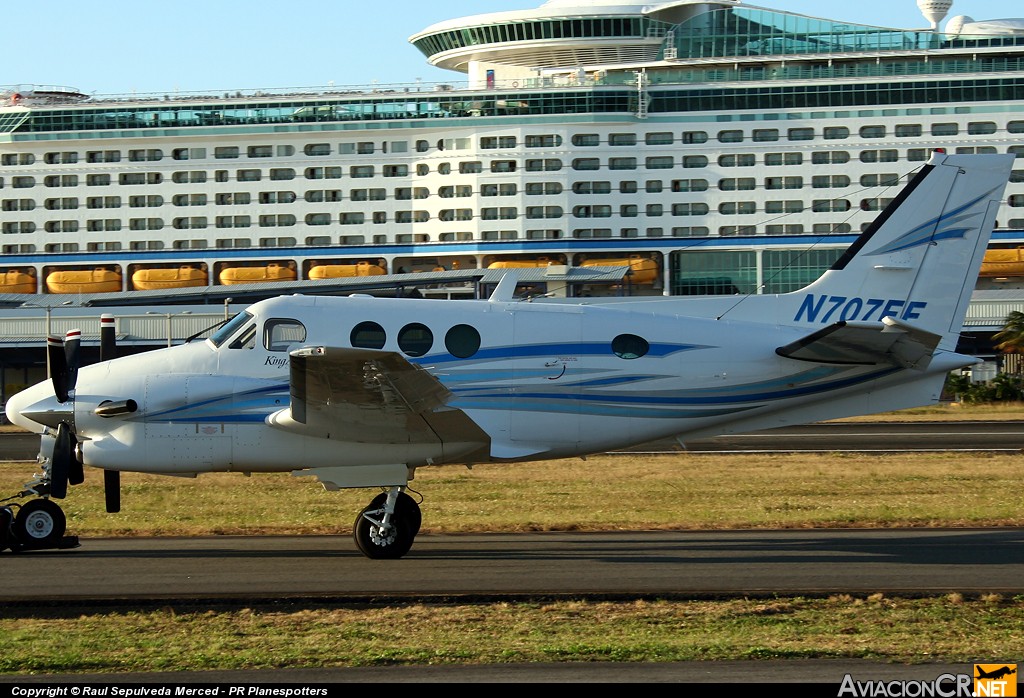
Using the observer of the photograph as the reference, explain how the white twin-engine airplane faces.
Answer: facing to the left of the viewer

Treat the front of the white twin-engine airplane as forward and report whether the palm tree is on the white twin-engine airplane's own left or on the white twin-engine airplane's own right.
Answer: on the white twin-engine airplane's own right
